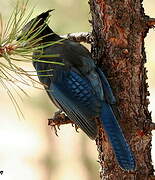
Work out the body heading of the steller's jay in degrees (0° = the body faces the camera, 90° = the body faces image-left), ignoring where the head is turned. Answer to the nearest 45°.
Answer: approximately 135°
